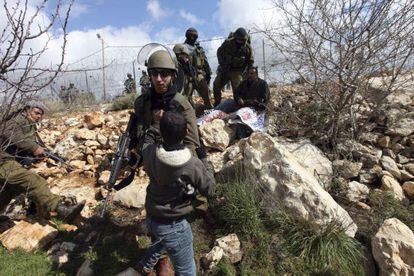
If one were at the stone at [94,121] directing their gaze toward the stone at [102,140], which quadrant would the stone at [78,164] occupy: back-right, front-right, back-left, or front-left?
front-right

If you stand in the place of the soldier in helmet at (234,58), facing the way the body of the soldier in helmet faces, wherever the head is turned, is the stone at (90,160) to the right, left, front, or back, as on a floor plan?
right

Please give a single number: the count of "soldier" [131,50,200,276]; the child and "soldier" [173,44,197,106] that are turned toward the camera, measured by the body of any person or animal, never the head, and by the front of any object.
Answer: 2

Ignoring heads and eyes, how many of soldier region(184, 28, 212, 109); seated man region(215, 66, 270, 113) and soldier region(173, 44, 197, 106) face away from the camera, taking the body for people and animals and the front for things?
0

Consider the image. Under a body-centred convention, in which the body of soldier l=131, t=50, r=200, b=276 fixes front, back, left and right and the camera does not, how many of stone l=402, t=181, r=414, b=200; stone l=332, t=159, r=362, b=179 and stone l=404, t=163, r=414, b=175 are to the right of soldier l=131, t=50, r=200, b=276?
0

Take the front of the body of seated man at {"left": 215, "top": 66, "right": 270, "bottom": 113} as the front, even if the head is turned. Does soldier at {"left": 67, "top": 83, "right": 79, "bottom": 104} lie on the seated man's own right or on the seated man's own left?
on the seated man's own right

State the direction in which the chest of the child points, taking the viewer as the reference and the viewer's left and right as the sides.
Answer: facing away from the viewer

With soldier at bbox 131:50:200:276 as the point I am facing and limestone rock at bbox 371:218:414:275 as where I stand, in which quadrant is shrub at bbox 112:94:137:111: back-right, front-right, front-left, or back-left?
front-right

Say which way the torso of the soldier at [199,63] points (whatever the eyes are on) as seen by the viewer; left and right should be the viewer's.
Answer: facing the viewer and to the left of the viewer

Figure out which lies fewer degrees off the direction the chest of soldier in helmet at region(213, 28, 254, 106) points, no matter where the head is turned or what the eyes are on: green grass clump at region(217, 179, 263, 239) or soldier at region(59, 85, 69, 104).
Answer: the green grass clump

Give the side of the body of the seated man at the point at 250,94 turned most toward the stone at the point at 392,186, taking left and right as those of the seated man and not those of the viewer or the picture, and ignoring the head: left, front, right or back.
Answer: left

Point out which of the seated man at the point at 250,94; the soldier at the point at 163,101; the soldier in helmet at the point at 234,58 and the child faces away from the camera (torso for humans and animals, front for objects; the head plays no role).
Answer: the child

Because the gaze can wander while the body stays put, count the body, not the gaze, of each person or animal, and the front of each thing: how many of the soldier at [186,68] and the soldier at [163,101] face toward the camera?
2

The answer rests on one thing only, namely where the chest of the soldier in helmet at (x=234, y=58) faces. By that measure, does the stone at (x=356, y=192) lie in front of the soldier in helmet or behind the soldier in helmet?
in front

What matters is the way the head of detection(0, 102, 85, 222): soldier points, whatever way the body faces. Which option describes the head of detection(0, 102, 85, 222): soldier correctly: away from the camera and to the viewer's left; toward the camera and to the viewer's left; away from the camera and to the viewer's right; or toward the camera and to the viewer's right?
toward the camera and to the viewer's right

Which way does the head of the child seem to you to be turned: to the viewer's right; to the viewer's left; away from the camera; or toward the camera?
away from the camera

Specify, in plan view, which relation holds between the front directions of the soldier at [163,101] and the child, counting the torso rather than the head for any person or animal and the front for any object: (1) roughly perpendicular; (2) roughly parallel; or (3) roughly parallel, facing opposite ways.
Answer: roughly parallel, facing opposite ways
